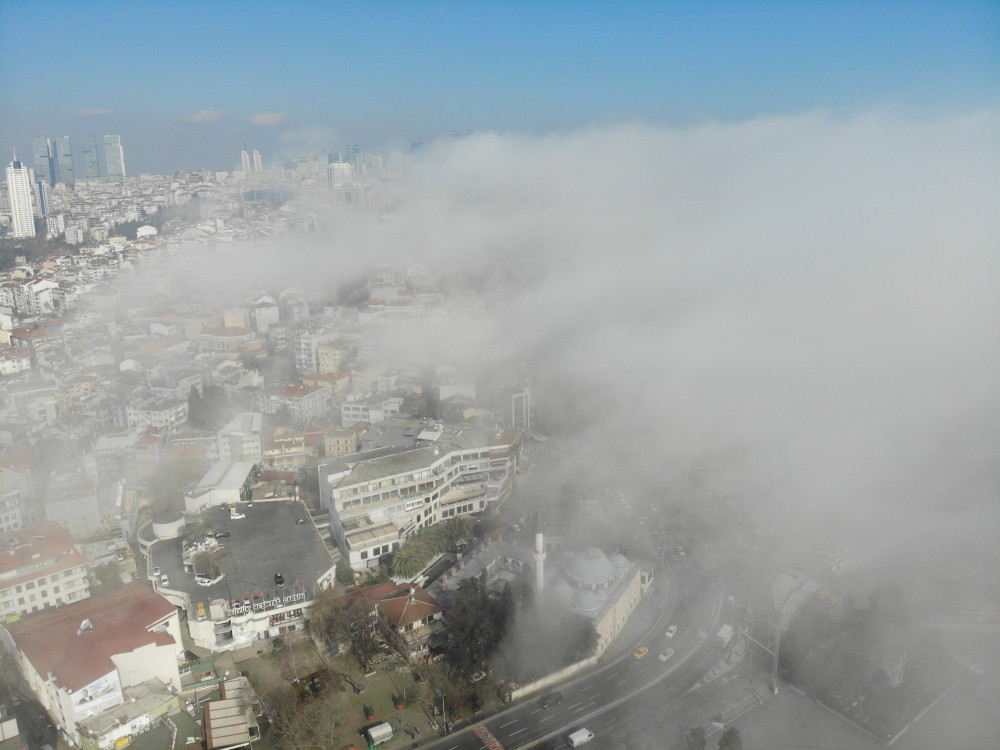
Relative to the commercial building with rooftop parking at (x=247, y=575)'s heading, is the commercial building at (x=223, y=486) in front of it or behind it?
behind

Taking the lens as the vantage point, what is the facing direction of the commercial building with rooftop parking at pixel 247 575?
facing the viewer

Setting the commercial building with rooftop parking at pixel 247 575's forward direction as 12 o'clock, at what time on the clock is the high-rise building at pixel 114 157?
The high-rise building is roughly at 6 o'clock from the commercial building with rooftop parking.

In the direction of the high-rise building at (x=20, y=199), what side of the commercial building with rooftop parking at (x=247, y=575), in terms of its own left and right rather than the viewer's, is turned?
back

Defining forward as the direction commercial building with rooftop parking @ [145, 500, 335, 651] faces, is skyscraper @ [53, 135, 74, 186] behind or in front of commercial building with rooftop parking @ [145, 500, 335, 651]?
behind

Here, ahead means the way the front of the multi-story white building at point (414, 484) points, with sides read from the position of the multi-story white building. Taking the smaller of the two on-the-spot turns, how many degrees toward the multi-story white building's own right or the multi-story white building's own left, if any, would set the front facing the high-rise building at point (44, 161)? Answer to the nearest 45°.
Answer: approximately 180°

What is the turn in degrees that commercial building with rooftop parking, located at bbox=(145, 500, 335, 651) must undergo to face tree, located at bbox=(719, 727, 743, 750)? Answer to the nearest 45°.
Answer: approximately 45° to its left

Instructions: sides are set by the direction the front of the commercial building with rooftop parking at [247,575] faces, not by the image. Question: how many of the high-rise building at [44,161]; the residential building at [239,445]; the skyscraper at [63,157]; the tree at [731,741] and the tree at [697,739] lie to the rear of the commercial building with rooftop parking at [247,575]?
3

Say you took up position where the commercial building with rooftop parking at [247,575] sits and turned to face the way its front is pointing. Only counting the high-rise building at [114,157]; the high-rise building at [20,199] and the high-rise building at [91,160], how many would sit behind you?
3

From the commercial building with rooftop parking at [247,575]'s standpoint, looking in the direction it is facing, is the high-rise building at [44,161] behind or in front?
behind

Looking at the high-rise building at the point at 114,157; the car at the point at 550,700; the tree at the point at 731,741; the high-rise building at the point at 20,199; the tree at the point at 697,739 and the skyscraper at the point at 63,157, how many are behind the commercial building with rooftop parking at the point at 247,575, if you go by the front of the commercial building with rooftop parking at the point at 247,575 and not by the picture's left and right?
3

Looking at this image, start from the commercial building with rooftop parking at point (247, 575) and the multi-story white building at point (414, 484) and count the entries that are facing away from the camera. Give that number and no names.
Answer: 0

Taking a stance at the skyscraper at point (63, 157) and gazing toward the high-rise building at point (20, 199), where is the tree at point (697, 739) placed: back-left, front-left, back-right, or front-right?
front-left

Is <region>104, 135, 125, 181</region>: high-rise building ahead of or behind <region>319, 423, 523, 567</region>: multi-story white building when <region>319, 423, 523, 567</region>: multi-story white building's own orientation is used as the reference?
behind
